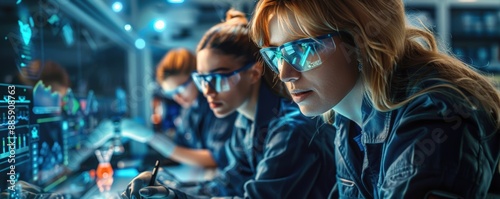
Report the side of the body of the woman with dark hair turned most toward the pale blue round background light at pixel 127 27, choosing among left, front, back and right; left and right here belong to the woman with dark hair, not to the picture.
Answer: right

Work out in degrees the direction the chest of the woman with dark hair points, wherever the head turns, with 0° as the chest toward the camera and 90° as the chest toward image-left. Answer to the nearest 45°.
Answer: approximately 45°
